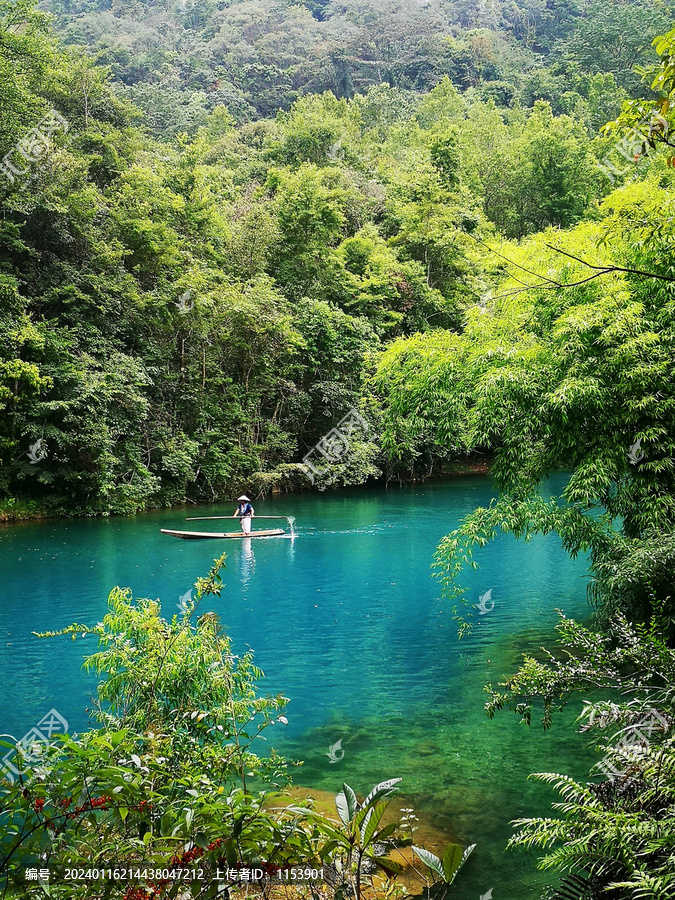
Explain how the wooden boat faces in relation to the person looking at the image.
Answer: facing to the left of the viewer
